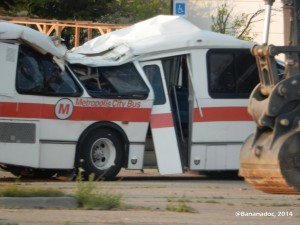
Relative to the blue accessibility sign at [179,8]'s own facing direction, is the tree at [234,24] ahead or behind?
behind

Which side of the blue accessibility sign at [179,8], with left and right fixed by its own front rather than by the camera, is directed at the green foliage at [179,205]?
front

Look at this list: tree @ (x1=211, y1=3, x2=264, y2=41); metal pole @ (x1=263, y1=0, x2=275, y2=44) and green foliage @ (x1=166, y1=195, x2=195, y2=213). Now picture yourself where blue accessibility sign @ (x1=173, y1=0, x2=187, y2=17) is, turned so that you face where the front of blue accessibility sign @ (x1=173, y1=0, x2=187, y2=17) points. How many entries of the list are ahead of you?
2

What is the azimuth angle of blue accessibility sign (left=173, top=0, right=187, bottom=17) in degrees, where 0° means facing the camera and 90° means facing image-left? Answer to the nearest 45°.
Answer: approximately 0°

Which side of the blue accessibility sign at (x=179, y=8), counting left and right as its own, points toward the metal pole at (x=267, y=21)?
front

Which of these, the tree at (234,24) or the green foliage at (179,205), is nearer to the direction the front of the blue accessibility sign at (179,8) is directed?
the green foliage
